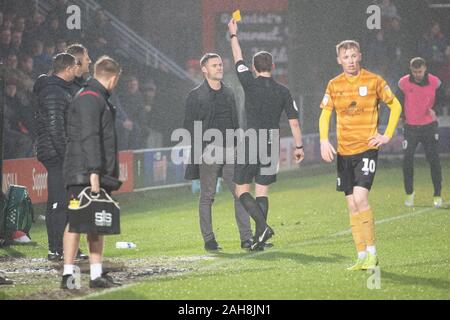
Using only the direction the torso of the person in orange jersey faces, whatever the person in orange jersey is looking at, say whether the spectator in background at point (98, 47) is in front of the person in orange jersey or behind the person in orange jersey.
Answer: behind

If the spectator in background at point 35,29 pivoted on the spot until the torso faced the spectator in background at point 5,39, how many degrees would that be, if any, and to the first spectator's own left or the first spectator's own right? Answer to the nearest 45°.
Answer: approximately 90° to the first spectator's own right

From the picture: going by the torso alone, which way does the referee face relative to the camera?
away from the camera

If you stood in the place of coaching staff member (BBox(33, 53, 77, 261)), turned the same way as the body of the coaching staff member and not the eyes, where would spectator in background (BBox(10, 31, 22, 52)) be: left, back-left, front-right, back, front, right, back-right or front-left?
left

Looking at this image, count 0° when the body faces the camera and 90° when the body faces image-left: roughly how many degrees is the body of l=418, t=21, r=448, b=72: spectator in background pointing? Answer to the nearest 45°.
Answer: approximately 0°

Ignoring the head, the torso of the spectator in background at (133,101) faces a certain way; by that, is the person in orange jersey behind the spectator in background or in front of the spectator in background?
in front

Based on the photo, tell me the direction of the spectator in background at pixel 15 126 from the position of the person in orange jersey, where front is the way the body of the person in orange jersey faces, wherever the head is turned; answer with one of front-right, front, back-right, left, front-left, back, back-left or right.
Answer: back-right

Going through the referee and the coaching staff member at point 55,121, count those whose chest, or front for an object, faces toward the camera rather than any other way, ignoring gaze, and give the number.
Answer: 0

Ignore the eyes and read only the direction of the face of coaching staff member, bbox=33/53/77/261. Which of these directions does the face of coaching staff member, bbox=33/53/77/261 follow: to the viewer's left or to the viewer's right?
to the viewer's right

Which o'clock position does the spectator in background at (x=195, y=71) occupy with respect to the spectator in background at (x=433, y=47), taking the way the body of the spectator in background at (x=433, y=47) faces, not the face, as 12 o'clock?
the spectator in background at (x=195, y=71) is roughly at 2 o'clock from the spectator in background at (x=433, y=47).
